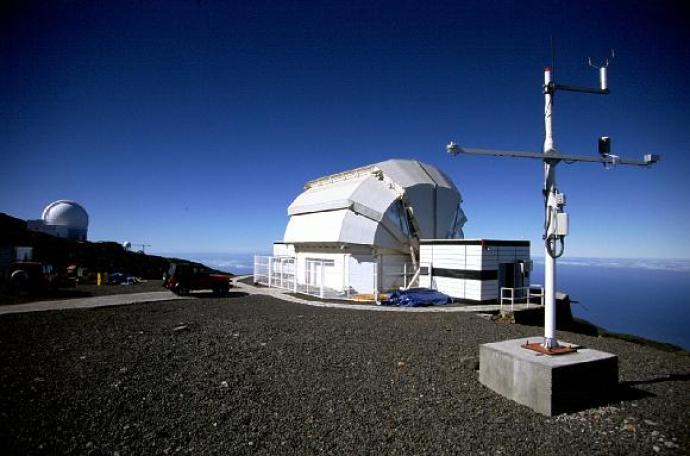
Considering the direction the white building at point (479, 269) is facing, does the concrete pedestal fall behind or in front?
in front

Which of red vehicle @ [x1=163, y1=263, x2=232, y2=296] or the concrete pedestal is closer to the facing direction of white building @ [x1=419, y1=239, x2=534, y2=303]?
the concrete pedestal

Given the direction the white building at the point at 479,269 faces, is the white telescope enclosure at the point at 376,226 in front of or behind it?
behind

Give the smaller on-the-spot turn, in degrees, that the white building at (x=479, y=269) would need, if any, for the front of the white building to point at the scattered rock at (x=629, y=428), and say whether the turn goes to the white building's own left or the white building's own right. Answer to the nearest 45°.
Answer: approximately 45° to the white building's own right

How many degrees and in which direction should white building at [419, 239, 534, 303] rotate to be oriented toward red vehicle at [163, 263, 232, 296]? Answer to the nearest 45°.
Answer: approximately 135° to its right

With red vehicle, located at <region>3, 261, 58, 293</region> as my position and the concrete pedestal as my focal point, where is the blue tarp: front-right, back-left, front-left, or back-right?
front-left

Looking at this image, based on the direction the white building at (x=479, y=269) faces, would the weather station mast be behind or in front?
in front

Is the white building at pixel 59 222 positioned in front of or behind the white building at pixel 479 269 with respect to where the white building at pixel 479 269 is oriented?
behind

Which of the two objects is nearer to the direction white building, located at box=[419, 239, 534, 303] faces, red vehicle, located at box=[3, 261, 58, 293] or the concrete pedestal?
the concrete pedestal
